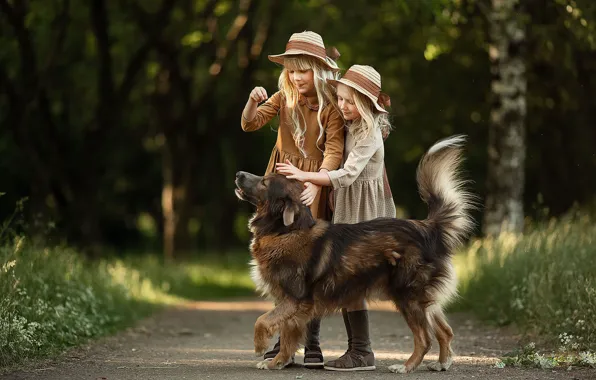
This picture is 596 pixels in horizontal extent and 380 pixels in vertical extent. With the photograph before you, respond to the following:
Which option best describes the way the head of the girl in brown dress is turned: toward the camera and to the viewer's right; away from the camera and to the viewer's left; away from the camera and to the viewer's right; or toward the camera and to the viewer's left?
toward the camera and to the viewer's left

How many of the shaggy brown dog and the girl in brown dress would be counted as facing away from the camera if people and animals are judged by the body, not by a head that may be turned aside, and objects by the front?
0

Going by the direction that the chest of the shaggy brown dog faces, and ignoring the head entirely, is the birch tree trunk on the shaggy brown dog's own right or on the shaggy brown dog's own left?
on the shaggy brown dog's own right

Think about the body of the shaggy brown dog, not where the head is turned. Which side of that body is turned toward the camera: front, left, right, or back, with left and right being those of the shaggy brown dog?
left

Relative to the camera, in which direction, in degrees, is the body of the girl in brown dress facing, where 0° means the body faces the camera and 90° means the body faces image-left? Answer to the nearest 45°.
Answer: approximately 45°
